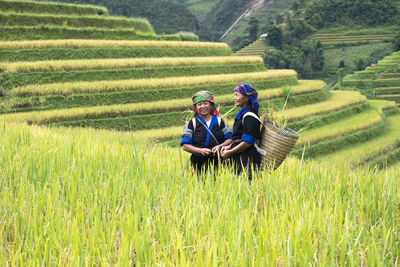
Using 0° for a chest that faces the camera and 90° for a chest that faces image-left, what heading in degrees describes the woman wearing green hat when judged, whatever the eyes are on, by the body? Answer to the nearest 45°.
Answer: approximately 0°
